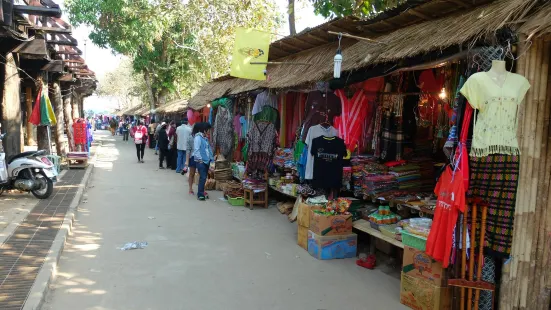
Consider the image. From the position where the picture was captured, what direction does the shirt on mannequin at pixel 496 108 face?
facing the viewer

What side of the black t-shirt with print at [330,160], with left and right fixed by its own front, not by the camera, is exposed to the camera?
front

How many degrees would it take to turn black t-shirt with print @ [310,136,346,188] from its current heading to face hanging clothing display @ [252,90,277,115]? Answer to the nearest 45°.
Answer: approximately 135° to its right

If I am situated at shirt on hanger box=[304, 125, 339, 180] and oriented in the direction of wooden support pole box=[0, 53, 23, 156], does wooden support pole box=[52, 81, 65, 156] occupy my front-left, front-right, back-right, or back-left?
front-right

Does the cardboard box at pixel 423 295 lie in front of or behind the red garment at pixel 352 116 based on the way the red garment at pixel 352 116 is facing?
in front

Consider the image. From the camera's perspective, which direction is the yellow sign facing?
toward the camera
